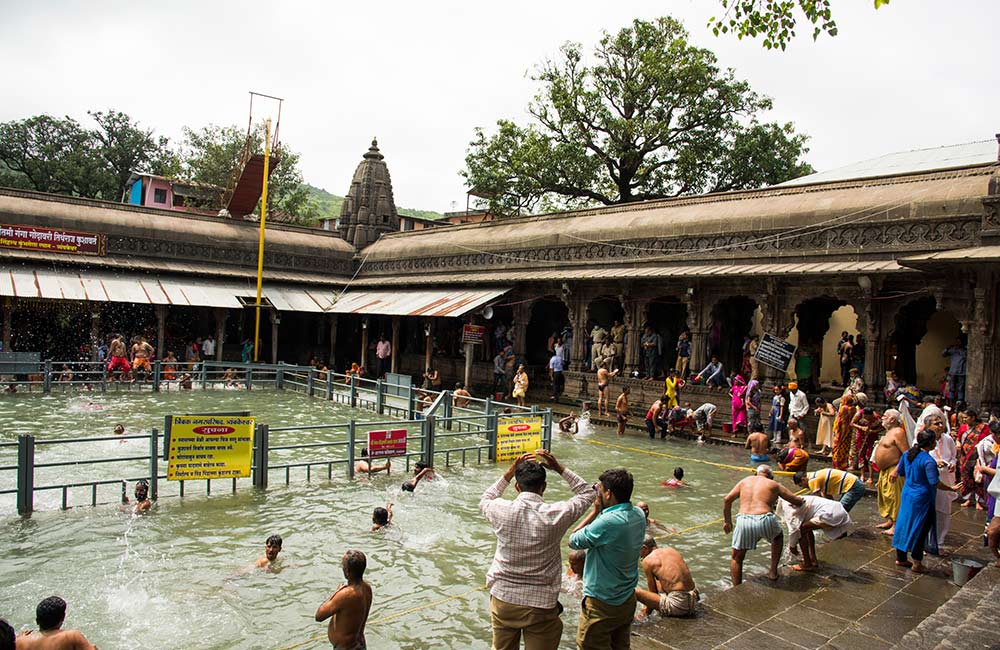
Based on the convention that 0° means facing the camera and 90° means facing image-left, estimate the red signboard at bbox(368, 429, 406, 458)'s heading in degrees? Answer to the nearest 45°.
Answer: approximately 0°

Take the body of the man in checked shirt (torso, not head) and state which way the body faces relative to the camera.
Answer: away from the camera

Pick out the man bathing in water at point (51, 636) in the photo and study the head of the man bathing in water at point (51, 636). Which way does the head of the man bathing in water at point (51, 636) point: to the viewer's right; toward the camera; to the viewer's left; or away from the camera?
away from the camera

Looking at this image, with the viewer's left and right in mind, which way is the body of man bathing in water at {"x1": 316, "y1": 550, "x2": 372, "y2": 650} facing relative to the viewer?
facing away from the viewer and to the left of the viewer

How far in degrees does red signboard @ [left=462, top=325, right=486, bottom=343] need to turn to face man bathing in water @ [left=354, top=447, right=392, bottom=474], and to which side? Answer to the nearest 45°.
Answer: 0° — it already faces them

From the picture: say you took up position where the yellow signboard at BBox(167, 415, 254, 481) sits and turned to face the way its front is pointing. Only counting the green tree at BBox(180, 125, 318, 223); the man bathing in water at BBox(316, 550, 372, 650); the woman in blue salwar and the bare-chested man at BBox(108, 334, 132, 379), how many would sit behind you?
2

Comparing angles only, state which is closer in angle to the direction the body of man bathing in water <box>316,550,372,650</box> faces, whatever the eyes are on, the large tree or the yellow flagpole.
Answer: the yellow flagpole

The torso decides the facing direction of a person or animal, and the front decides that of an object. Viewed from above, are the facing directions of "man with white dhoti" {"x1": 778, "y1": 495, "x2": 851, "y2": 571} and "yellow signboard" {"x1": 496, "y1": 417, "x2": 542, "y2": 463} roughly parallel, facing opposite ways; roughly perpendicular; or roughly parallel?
roughly perpendicular

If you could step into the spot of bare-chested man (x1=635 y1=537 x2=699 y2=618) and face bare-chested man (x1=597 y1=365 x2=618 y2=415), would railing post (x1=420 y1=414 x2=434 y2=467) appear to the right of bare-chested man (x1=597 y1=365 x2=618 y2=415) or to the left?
left

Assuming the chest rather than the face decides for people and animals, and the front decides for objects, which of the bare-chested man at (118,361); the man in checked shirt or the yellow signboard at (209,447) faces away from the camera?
the man in checked shirt

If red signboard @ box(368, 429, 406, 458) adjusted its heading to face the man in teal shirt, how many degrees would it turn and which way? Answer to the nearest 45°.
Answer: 0° — it already faces them
